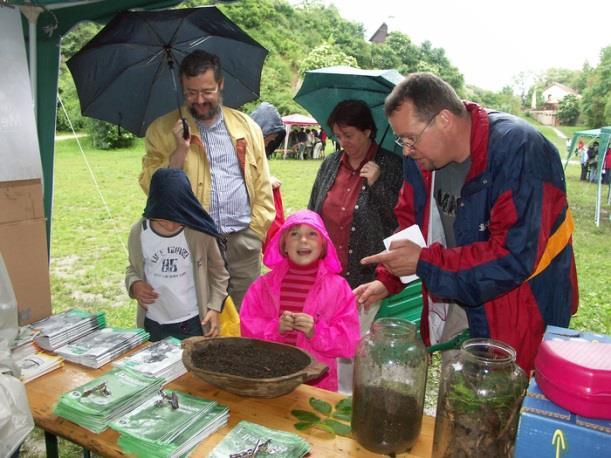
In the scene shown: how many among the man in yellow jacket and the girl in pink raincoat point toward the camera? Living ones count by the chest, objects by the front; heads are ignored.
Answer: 2

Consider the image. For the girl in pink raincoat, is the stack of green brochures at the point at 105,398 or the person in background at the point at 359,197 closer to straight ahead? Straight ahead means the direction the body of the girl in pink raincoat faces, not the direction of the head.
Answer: the stack of green brochures

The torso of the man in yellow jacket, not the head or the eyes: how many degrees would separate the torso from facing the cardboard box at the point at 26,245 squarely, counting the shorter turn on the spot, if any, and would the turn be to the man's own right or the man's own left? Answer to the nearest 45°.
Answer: approximately 45° to the man's own right

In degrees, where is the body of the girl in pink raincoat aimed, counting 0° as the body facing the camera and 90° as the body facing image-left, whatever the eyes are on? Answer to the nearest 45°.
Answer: approximately 0°

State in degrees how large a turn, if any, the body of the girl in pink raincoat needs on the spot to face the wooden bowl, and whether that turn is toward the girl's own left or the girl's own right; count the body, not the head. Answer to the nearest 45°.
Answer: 0° — they already face it

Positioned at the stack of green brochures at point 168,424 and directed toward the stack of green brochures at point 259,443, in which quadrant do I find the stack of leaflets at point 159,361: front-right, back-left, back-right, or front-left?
back-left
